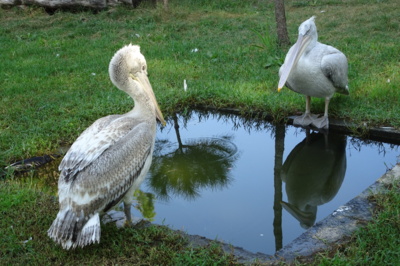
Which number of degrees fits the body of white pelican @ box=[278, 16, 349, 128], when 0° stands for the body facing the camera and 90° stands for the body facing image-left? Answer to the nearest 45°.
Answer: approximately 45°

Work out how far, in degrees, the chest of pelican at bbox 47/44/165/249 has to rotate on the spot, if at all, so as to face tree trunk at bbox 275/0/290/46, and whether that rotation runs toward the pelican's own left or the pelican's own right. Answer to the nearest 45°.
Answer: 0° — it already faces it

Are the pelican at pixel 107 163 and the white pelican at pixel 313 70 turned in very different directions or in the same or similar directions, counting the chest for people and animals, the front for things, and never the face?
very different directions

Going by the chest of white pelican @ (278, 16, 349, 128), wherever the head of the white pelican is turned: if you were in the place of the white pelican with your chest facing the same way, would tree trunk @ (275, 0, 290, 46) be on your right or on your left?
on your right

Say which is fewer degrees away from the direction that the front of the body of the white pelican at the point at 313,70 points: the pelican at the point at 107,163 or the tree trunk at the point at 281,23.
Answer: the pelican

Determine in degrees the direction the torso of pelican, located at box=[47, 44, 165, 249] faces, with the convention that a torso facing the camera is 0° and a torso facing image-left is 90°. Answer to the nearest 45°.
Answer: approximately 225°

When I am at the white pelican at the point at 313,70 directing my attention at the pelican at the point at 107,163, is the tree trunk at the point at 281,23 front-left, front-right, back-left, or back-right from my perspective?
back-right
